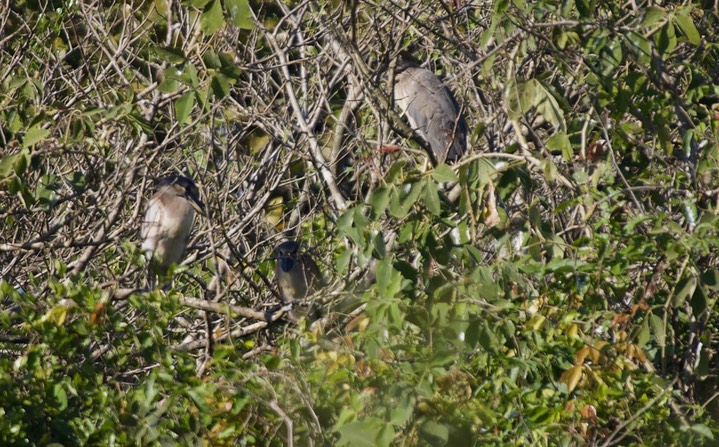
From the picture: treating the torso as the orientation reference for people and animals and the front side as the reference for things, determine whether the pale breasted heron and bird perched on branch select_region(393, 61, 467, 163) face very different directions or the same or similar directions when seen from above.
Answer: very different directions

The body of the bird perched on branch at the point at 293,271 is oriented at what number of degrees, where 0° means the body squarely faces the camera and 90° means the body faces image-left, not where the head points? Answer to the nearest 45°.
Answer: approximately 45°

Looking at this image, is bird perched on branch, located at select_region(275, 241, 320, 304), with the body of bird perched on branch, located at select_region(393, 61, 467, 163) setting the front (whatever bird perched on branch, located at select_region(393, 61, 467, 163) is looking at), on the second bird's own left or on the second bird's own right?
on the second bird's own left

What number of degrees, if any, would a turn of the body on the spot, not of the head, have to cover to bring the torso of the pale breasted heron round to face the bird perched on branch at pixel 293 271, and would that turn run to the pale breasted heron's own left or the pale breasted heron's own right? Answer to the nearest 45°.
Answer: approximately 45° to the pale breasted heron's own left

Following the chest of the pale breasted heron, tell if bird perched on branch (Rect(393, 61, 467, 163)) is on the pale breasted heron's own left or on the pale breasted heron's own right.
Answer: on the pale breasted heron's own left

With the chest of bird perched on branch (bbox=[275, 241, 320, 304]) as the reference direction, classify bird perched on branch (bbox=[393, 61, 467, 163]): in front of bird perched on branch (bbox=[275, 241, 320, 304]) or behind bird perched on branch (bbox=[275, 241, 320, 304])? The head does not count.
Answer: behind

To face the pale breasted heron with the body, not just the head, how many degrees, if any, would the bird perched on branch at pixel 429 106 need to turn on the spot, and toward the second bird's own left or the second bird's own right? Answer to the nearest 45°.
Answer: approximately 45° to the second bird's own left
